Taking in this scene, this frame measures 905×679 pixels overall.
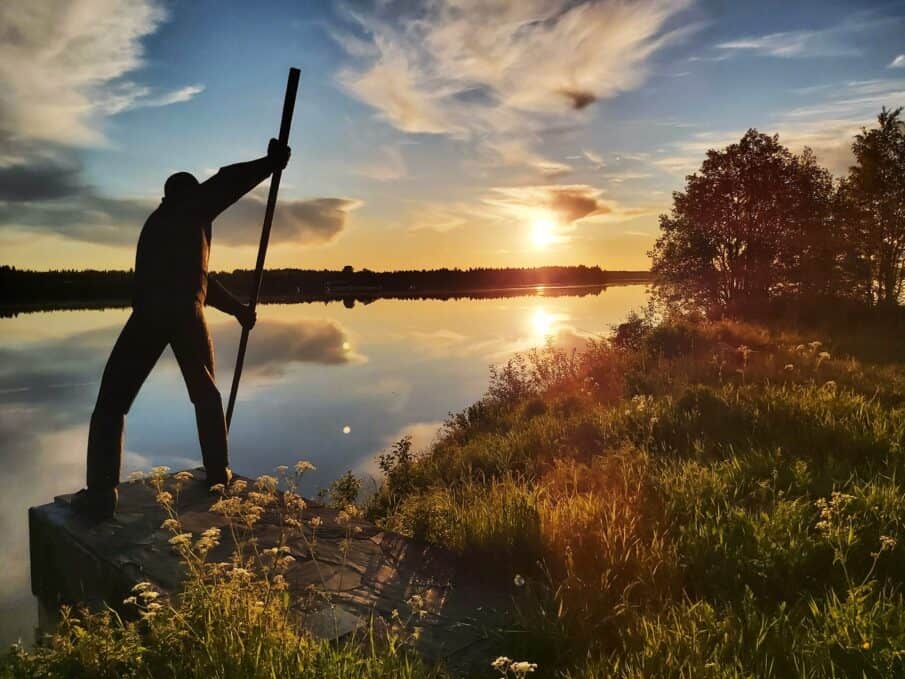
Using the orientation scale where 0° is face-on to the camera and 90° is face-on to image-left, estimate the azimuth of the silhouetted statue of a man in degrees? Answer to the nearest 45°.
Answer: approximately 225°

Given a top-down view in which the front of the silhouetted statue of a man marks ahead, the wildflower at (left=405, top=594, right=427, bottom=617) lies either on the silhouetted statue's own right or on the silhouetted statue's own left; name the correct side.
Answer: on the silhouetted statue's own right
